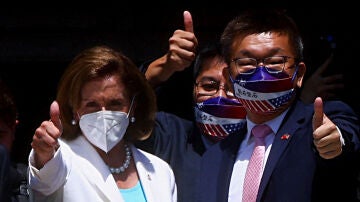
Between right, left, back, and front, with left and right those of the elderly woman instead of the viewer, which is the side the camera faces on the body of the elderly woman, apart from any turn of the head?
front

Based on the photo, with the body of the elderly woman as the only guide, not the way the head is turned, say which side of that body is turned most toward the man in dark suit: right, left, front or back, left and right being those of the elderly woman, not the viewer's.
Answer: left

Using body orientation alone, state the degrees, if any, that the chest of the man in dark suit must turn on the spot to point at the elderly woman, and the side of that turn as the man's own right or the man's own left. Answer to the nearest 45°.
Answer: approximately 45° to the man's own right

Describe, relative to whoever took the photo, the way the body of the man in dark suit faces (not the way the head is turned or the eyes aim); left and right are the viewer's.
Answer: facing the viewer and to the left of the viewer

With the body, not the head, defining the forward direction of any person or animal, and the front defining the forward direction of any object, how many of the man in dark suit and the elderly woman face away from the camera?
0
